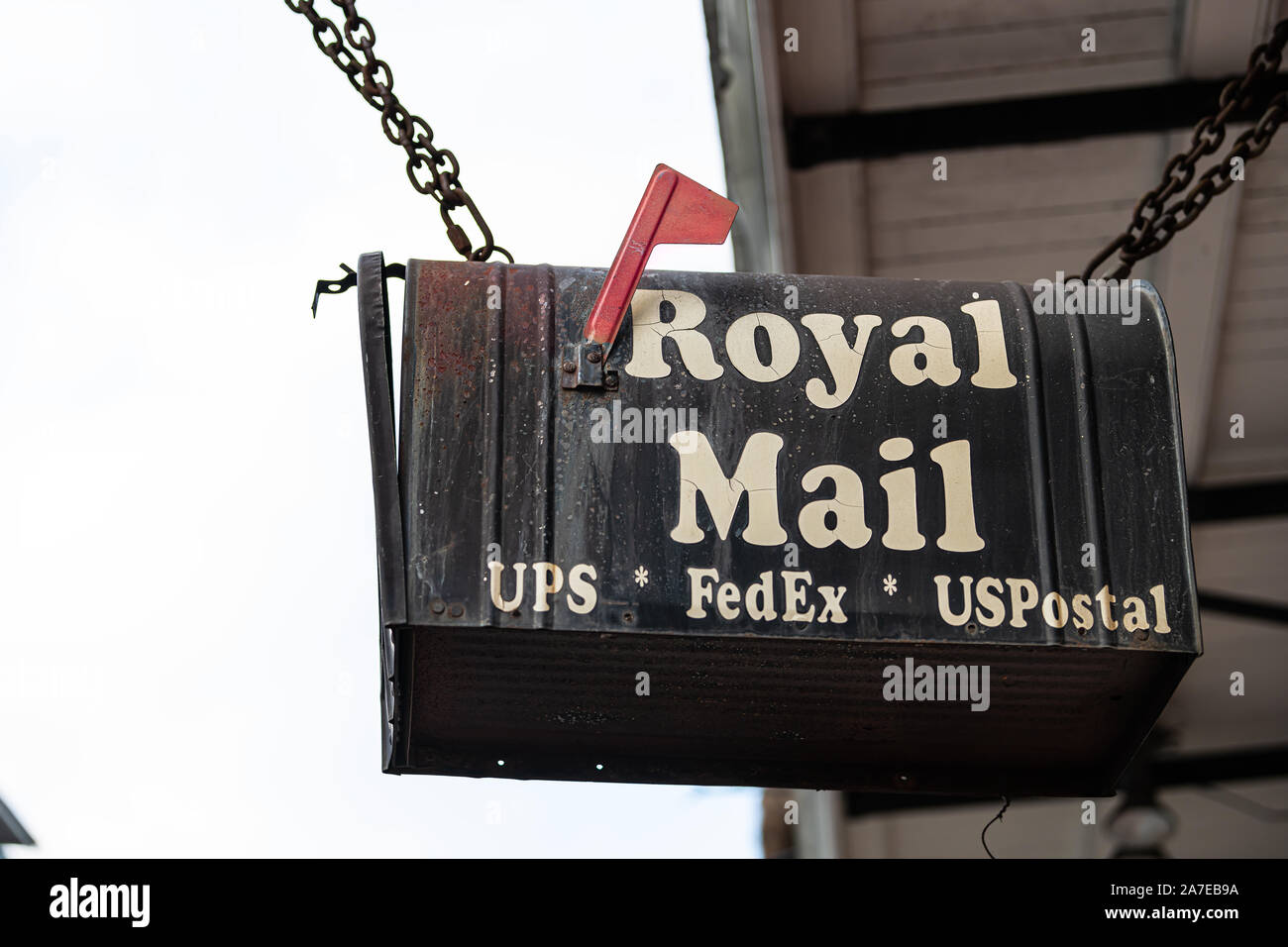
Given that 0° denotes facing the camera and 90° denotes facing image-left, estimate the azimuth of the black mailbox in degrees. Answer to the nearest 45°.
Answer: approximately 90°
